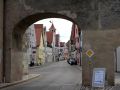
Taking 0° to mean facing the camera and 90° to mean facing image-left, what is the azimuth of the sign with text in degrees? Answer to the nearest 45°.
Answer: approximately 0°
